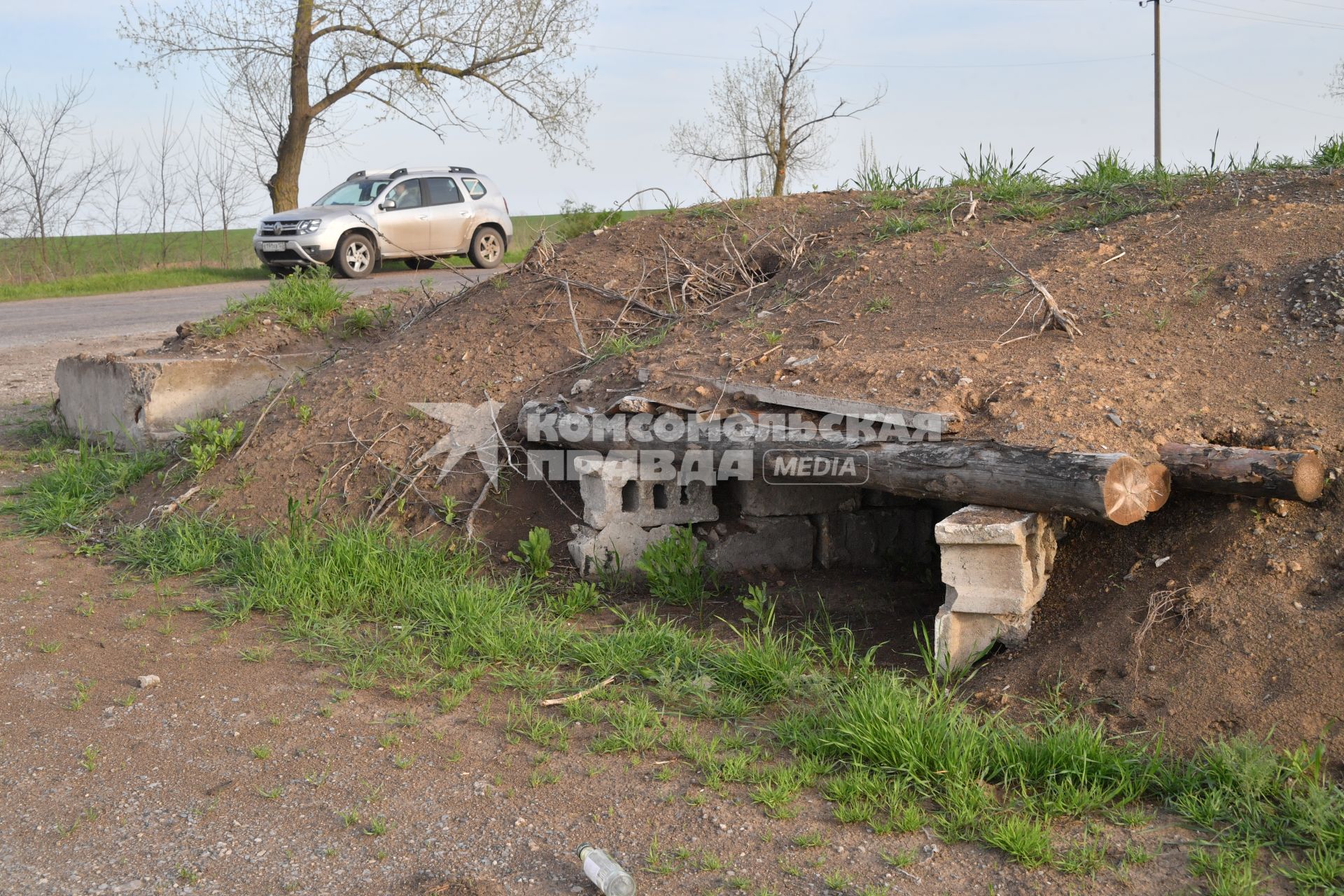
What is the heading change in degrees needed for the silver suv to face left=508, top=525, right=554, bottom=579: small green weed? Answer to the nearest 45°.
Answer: approximately 45° to its left

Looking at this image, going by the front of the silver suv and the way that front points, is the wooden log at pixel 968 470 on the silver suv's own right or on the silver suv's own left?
on the silver suv's own left

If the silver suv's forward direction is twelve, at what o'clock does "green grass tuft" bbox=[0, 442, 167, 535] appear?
The green grass tuft is roughly at 11 o'clock from the silver suv.

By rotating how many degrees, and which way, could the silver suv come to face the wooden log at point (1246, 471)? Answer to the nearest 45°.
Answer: approximately 45° to its left

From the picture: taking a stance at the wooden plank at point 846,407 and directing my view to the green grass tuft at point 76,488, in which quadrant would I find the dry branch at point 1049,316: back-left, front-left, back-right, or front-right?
back-right

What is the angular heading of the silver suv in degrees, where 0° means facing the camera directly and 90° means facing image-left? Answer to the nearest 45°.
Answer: approximately 45°

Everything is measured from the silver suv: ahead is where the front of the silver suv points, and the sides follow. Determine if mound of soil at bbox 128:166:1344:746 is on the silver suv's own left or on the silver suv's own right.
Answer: on the silver suv's own left

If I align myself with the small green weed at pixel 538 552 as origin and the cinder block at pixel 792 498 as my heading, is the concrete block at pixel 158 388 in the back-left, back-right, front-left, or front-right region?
back-left
